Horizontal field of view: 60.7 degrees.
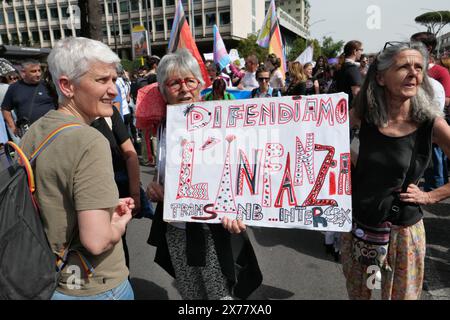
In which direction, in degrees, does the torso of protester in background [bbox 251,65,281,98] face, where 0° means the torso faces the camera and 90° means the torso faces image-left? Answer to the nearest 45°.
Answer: approximately 0°

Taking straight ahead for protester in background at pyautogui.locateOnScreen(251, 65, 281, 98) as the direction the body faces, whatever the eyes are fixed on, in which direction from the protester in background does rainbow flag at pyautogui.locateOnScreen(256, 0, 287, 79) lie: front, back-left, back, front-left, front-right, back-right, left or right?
back

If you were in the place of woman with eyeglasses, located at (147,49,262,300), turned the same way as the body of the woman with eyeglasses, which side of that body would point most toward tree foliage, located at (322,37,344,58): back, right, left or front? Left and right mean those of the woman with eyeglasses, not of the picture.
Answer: back

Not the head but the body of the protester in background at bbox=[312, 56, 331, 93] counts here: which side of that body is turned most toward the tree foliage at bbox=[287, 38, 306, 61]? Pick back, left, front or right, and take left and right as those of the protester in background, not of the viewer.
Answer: back

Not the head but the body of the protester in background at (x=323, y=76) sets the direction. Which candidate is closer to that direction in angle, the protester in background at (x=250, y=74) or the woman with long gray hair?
the woman with long gray hair

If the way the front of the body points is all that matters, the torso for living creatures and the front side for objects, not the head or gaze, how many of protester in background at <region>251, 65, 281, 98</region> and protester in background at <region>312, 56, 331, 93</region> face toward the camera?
2

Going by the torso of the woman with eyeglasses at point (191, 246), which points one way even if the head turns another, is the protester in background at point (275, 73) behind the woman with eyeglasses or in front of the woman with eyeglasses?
behind
